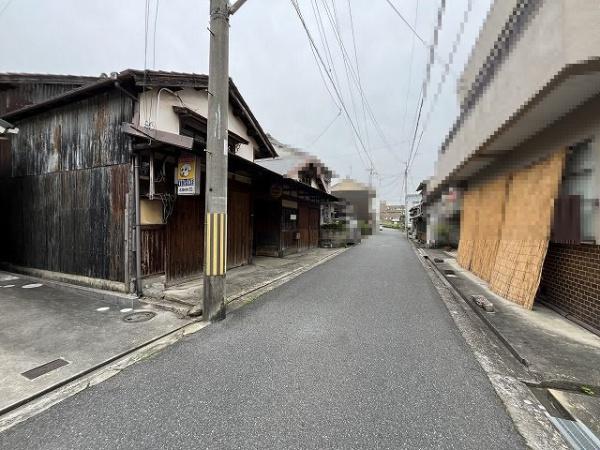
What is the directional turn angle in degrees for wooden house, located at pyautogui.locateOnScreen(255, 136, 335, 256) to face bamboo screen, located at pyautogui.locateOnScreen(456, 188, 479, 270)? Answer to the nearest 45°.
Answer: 0° — it already faces it

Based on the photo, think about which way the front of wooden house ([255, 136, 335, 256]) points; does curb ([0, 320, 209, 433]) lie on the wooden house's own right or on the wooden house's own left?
on the wooden house's own right

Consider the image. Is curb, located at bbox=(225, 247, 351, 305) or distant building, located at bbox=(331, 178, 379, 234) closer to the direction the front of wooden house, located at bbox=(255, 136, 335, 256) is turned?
the curb

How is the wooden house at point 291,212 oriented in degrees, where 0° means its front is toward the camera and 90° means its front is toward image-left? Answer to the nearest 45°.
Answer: approximately 315°

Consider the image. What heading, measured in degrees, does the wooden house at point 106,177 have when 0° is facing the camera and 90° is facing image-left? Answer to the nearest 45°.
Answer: approximately 315°

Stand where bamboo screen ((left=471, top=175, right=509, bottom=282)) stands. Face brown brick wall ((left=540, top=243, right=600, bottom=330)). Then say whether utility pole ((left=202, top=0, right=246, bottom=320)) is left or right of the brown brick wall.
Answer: right

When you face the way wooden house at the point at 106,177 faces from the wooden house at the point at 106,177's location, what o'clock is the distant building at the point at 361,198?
The distant building is roughly at 9 o'clock from the wooden house.

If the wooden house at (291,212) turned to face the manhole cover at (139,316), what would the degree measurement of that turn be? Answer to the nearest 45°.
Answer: approximately 45° to its right
